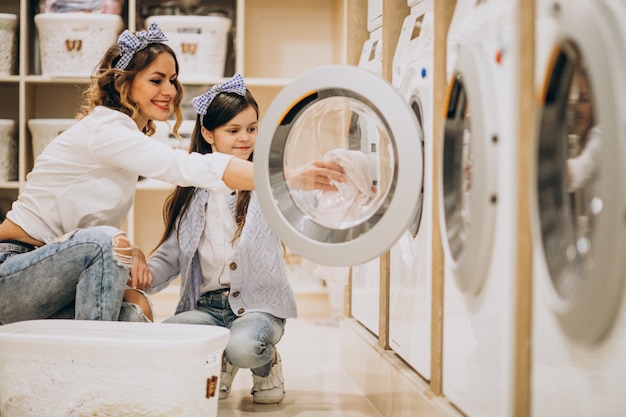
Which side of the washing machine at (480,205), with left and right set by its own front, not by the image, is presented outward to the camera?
left

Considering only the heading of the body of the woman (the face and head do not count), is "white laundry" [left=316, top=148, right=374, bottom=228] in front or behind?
in front

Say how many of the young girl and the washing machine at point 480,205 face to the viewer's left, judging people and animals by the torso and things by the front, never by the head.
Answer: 1

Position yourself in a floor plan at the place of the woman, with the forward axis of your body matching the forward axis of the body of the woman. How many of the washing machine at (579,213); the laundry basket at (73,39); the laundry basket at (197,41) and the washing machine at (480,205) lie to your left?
2

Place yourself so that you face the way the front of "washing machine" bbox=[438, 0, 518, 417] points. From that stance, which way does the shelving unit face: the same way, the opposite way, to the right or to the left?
to the left

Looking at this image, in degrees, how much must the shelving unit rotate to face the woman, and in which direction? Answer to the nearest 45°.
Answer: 0° — it already faces them

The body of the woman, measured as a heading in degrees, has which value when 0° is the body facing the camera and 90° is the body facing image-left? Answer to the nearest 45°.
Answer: approximately 270°

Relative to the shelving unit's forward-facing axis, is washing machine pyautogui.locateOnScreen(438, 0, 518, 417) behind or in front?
in front
